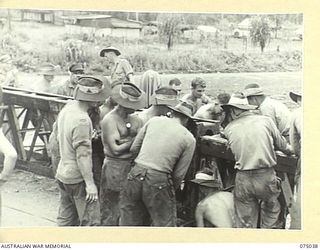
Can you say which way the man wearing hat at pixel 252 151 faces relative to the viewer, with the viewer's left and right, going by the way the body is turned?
facing away from the viewer

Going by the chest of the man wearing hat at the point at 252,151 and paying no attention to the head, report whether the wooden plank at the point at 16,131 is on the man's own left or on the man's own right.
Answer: on the man's own left

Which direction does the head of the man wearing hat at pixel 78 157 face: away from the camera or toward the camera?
away from the camera
